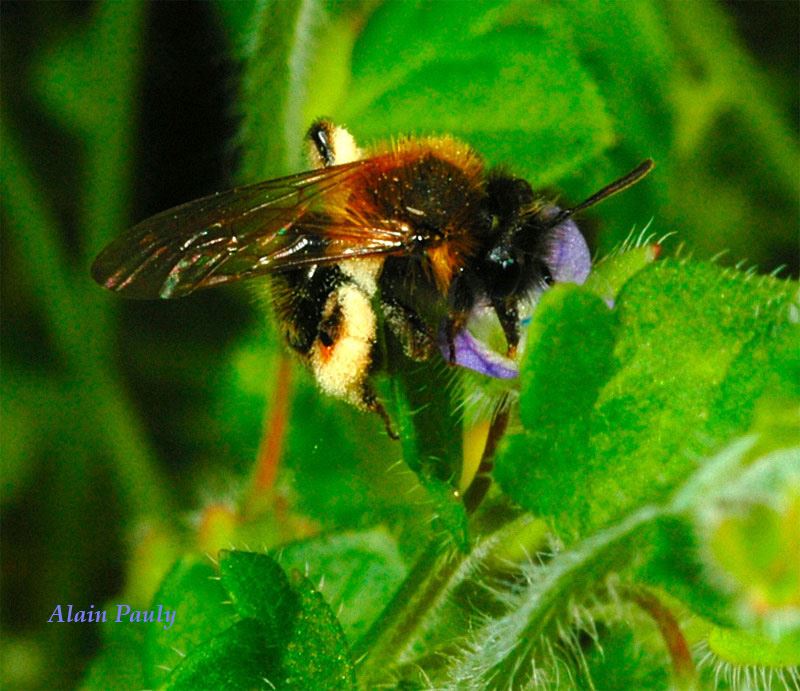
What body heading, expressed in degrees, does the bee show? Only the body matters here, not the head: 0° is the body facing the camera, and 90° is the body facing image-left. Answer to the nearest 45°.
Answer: approximately 270°

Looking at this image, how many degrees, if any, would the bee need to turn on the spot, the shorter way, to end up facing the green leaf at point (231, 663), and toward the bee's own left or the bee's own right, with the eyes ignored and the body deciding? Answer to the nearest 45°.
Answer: approximately 135° to the bee's own right

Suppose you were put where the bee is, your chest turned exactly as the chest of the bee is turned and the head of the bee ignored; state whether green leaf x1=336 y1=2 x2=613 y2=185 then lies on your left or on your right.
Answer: on your left
